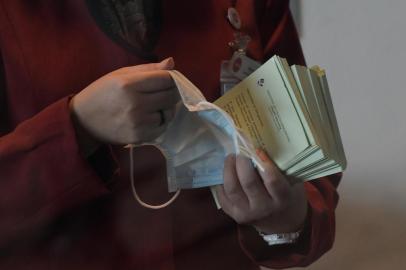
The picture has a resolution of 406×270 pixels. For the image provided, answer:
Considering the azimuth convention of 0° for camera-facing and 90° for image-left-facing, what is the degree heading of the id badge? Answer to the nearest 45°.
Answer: approximately 0°
